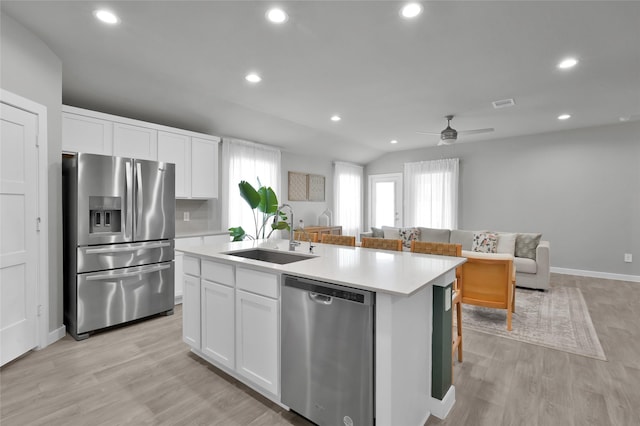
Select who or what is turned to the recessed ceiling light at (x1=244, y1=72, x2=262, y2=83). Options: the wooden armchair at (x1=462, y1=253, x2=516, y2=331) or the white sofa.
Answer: the white sofa

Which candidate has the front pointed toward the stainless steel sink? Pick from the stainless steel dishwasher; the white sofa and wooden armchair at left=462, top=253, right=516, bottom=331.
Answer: the white sofa

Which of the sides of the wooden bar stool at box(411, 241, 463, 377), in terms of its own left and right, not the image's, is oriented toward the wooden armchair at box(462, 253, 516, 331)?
back
